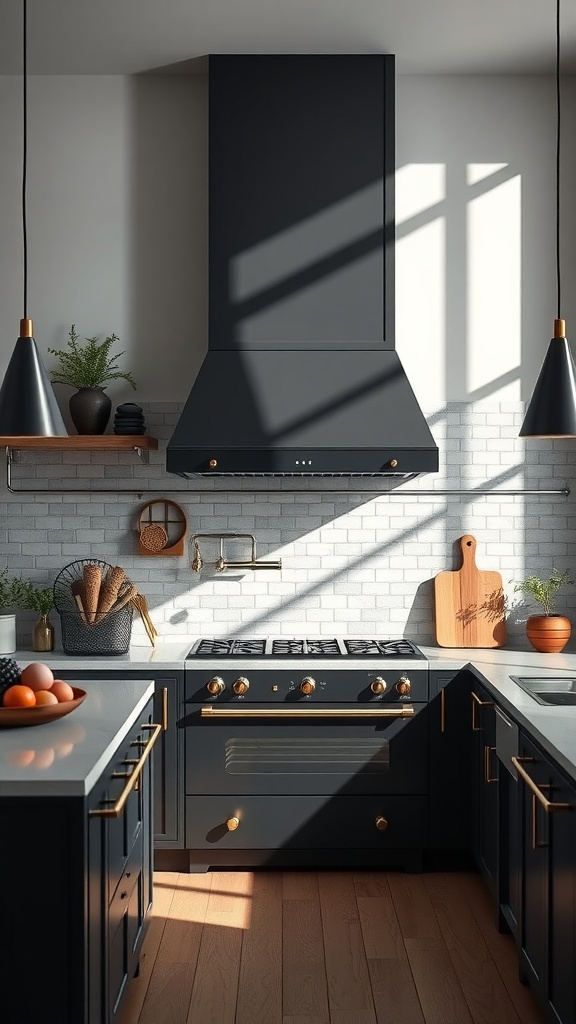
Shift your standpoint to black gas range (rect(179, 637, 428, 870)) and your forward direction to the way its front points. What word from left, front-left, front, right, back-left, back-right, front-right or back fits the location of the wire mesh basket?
right

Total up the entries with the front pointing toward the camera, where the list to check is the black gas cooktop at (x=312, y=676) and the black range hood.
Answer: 2

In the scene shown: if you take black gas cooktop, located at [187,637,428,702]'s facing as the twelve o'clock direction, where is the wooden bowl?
The wooden bowl is roughly at 1 o'clock from the black gas cooktop.

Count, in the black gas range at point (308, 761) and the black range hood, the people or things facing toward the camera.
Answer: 2

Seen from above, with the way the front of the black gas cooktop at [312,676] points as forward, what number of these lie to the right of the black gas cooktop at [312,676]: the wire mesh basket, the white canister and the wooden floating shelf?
3

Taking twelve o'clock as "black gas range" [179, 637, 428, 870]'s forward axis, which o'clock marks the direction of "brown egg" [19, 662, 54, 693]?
The brown egg is roughly at 1 o'clock from the black gas range.

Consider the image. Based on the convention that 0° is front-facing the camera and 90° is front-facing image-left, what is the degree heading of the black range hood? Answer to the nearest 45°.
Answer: approximately 0°

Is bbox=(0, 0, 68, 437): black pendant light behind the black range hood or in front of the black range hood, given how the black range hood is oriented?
in front

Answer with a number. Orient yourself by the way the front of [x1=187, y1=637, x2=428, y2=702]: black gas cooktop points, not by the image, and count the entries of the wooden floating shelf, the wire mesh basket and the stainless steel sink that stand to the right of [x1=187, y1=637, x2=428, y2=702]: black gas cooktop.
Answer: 2

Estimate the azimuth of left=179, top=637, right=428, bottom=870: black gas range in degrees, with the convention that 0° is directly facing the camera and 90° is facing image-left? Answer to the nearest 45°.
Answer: approximately 0°

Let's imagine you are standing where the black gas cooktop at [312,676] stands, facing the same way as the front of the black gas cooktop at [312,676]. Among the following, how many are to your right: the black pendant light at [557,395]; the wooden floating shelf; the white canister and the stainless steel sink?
2
